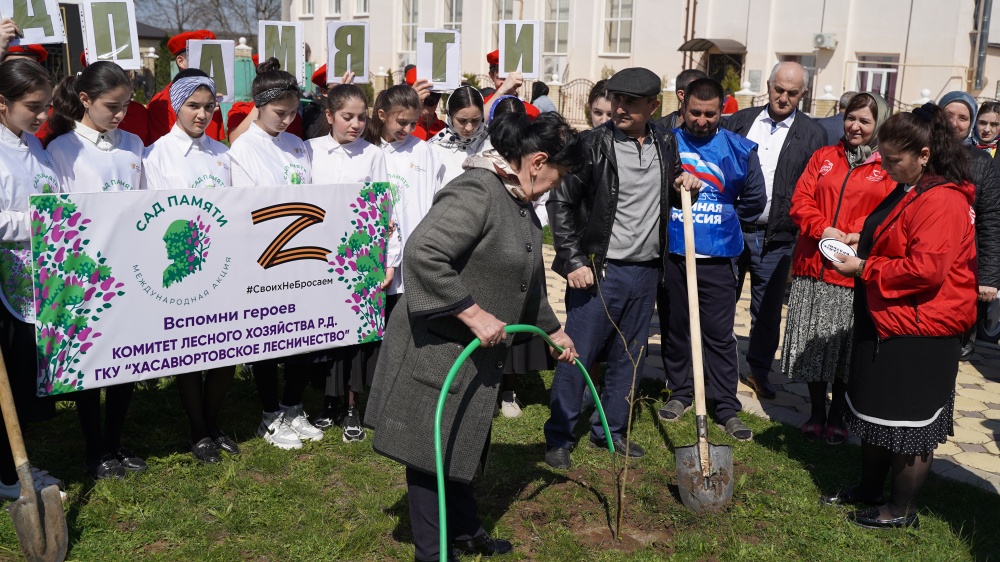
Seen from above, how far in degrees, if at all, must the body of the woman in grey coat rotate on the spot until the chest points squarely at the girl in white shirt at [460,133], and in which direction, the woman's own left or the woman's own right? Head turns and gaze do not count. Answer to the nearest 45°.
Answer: approximately 90° to the woman's own left

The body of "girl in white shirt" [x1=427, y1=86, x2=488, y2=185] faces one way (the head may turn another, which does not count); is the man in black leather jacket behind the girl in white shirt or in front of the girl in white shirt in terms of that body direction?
in front

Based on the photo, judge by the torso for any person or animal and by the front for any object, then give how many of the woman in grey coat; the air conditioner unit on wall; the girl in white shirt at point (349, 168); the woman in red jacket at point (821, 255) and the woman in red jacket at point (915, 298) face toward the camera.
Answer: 3

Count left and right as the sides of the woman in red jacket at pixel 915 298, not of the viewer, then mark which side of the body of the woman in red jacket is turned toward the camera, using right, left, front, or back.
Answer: left

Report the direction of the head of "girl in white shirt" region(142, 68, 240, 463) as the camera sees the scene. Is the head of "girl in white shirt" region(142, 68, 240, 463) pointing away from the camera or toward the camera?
toward the camera

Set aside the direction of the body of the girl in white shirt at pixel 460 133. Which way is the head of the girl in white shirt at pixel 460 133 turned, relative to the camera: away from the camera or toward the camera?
toward the camera

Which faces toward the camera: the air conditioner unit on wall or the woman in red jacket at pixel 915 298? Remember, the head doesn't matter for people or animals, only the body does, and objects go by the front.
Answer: the air conditioner unit on wall

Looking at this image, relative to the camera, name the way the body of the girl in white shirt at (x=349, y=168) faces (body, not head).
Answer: toward the camera

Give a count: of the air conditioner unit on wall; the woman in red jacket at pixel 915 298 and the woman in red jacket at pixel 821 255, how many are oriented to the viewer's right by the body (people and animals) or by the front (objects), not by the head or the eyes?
0

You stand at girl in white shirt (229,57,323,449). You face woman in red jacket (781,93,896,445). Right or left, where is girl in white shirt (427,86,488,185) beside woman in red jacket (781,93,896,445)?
left

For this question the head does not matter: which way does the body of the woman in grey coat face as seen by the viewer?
to the viewer's right

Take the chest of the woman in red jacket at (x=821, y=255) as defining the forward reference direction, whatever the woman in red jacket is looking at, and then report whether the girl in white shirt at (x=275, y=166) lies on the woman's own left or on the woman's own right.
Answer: on the woman's own right

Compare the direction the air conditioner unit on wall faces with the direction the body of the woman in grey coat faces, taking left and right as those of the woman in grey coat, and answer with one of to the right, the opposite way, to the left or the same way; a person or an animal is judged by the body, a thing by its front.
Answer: to the right

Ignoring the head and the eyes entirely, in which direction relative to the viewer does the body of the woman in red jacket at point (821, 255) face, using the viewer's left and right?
facing the viewer

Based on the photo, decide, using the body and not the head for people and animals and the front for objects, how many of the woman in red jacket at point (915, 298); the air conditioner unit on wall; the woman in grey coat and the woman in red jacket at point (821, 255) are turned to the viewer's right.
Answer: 1

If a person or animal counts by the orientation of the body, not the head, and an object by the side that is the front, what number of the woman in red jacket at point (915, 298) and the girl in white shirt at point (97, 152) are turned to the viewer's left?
1

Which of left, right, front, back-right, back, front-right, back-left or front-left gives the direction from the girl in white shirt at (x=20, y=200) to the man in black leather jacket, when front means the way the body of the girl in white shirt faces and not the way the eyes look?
front-left
